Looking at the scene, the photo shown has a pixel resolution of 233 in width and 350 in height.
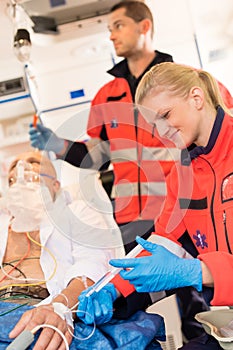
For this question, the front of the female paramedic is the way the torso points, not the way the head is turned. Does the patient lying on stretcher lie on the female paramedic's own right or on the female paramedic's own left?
on the female paramedic's own right

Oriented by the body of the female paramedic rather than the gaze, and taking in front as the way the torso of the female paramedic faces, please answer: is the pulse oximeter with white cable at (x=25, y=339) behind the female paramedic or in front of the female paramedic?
in front

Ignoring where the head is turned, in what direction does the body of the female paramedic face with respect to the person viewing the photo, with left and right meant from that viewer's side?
facing the viewer and to the left of the viewer
